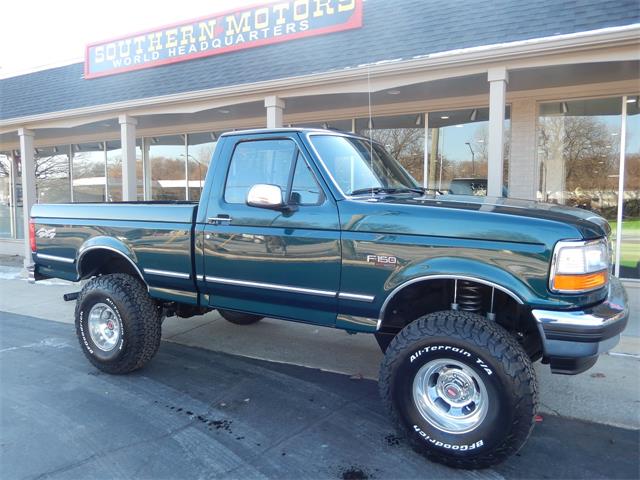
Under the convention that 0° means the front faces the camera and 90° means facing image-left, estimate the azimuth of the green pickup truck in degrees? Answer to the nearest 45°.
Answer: approximately 315°

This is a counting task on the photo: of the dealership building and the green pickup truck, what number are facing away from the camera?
0

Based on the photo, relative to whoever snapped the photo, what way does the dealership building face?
facing the viewer and to the left of the viewer

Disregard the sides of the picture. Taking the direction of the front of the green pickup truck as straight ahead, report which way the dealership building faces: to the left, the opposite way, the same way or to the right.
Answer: to the right

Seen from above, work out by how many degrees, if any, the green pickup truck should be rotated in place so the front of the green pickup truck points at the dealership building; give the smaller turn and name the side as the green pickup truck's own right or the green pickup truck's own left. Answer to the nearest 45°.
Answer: approximately 135° to the green pickup truck's own left
